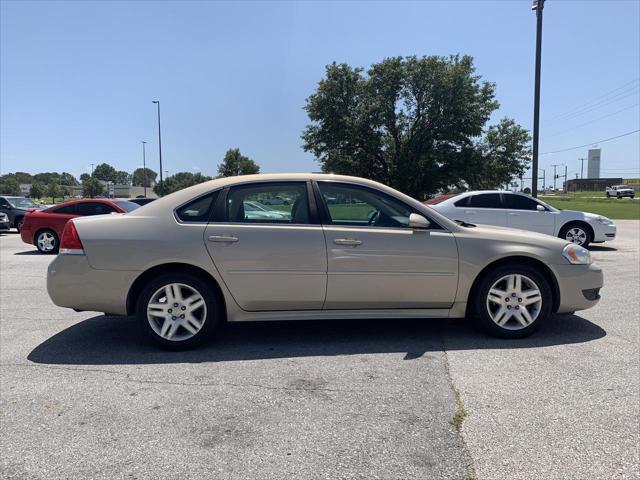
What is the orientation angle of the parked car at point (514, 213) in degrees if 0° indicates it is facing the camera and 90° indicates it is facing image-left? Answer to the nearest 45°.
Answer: approximately 270°

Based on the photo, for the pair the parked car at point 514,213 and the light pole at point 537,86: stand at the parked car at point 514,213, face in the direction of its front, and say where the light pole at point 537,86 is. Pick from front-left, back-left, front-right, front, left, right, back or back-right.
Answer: left

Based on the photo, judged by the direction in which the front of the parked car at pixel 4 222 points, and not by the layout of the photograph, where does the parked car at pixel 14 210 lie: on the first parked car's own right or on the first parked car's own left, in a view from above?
on the first parked car's own left

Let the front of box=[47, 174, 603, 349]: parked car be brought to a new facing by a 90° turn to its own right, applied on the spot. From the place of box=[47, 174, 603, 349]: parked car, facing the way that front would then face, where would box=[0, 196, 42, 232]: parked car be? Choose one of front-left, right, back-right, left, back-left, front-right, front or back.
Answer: back-right

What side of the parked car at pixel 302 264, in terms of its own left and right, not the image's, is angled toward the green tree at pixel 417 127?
left

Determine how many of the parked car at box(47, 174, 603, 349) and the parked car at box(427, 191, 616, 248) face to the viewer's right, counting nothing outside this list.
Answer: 2

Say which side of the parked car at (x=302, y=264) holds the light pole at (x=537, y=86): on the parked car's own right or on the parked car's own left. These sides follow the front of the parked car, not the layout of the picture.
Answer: on the parked car's own left

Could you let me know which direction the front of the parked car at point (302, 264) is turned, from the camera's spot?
facing to the right of the viewer

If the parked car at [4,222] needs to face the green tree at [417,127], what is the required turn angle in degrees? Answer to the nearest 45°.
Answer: approximately 45° to its left
